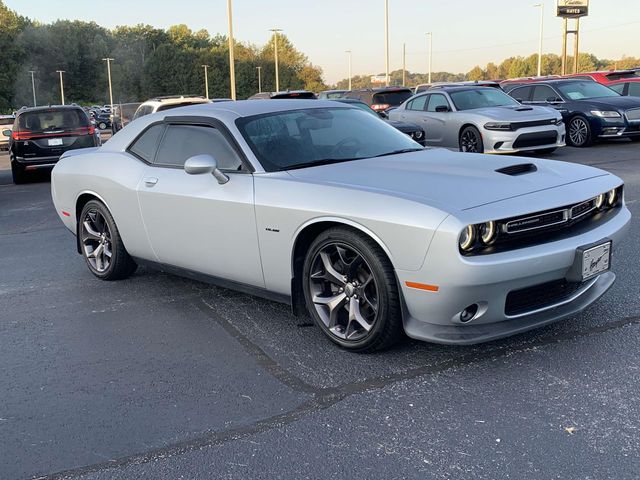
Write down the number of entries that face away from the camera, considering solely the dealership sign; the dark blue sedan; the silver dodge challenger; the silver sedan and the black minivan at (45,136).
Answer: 1

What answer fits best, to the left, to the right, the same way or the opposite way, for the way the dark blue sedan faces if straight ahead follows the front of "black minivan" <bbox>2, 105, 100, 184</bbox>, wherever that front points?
the opposite way

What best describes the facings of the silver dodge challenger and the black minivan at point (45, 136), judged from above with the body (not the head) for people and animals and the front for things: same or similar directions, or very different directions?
very different directions

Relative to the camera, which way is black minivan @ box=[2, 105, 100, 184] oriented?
away from the camera

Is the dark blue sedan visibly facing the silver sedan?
no

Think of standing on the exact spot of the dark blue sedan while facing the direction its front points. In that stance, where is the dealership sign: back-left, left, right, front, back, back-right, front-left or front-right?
back-left

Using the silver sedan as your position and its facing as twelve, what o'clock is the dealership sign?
The dealership sign is roughly at 8 o'clock from the silver sedan.

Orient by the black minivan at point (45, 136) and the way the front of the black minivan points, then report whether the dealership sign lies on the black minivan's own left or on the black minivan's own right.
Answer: on the black minivan's own right

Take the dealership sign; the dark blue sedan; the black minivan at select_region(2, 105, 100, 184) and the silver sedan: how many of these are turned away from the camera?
1

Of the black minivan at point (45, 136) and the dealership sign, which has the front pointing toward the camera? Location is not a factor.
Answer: the dealership sign

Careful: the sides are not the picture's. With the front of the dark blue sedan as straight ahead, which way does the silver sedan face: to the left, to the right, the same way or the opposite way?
the same way

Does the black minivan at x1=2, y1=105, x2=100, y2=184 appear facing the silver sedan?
no

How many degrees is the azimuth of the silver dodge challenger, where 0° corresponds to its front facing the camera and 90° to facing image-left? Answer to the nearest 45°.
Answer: approximately 315°

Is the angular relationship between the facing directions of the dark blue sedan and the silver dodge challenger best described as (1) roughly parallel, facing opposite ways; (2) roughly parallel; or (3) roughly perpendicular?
roughly parallel

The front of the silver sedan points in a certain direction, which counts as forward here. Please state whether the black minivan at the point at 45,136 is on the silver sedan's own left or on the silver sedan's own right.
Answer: on the silver sedan's own right

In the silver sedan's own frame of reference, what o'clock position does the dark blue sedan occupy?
The dark blue sedan is roughly at 9 o'clock from the silver sedan.

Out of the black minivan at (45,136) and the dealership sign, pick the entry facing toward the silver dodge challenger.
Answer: the dealership sign

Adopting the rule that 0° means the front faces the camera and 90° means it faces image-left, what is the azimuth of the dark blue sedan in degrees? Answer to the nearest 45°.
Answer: approximately 315°

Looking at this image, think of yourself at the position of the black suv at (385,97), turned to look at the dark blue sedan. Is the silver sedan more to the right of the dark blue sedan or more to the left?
right

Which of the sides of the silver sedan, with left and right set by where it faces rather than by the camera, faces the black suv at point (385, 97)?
back

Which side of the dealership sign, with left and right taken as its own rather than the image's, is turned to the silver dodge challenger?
front

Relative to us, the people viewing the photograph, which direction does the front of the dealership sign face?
facing the viewer
